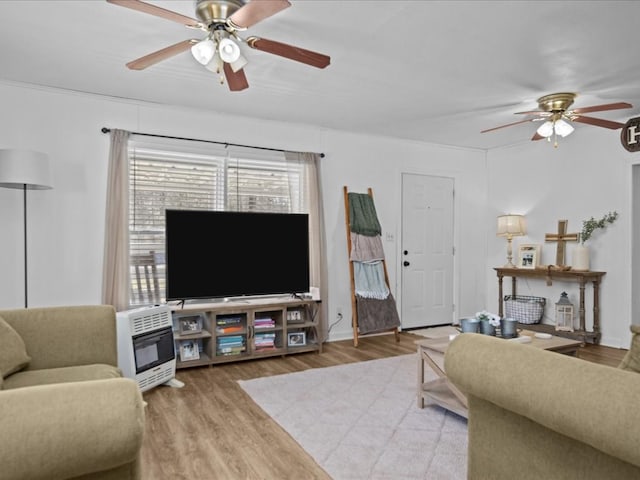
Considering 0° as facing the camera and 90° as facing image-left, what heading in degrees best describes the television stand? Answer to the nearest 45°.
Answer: approximately 0°

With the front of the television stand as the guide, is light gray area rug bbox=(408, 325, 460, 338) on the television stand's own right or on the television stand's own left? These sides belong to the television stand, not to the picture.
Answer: on the television stand's own left

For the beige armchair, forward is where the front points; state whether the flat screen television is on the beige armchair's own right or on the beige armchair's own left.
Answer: on the beige armchair's own left

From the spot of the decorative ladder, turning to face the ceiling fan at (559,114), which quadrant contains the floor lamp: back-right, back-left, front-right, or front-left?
back-right

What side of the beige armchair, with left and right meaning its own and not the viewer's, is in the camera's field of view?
right

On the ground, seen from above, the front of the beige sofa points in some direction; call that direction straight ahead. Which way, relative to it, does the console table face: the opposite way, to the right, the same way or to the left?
to the left

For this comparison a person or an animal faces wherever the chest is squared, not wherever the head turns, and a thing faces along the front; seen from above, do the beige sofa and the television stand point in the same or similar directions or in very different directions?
very different directions

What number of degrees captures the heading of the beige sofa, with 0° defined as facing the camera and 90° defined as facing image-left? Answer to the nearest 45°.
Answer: approximately 135°

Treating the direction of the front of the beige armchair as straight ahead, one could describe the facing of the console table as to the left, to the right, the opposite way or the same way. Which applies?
the opposite way
